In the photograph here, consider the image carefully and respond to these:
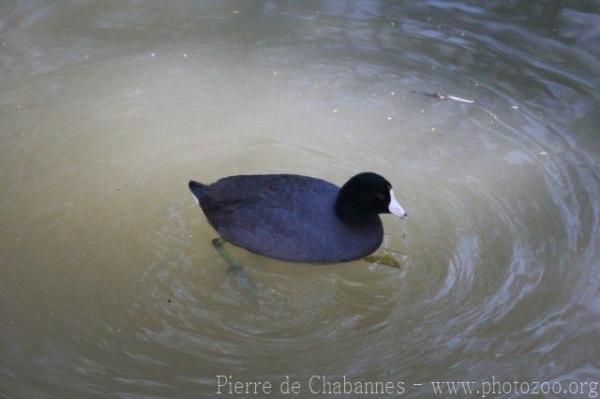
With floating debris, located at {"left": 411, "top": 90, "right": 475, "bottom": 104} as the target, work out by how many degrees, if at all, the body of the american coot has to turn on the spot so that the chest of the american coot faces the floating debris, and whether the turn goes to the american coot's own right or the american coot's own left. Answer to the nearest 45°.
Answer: approximately 45° to the american coot's own left

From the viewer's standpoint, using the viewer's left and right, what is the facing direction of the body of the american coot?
facing to the right of the viewer
